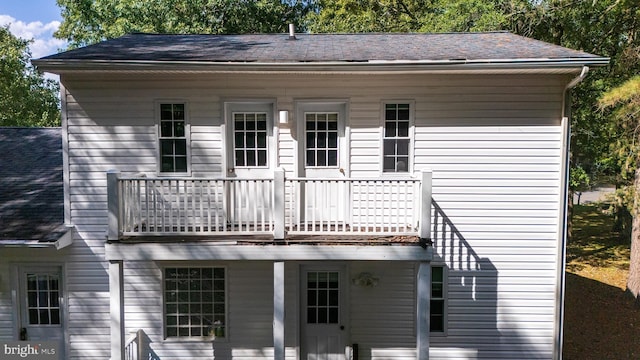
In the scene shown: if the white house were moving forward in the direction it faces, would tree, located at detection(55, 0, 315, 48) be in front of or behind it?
behind

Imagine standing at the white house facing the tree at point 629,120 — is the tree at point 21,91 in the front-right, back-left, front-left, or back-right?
back-left

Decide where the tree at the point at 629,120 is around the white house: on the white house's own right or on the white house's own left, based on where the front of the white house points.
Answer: on the white house's own left

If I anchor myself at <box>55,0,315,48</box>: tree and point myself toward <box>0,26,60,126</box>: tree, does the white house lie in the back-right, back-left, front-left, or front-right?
back-left

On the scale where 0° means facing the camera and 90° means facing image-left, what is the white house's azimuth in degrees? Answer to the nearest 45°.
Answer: approximately 0°

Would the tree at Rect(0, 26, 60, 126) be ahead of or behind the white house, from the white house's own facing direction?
behind
